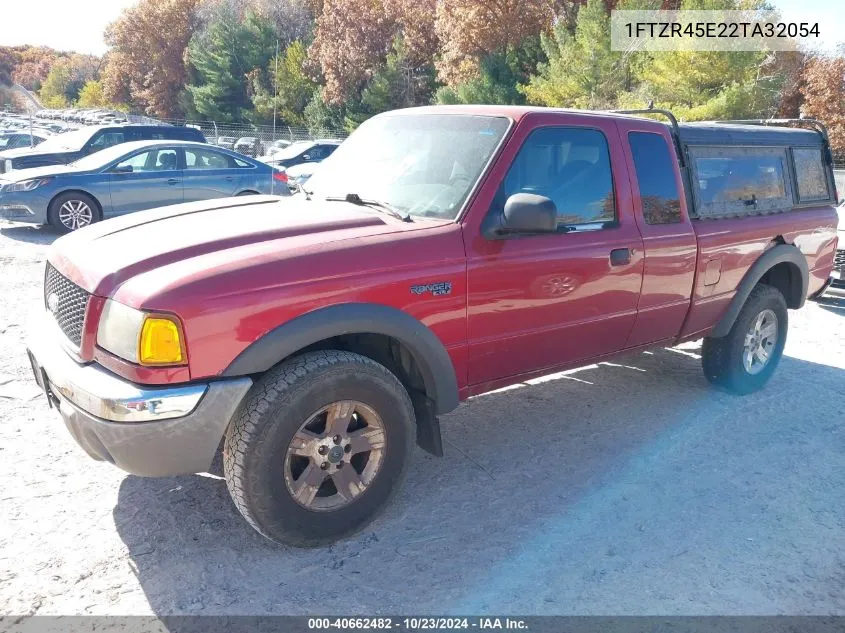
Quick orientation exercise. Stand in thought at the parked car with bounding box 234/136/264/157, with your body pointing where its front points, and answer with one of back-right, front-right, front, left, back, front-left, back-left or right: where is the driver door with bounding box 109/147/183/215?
front-left

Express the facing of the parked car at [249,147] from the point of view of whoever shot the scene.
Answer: facing the viewer and to the left of the viewer

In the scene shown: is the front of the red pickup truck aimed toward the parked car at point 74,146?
no

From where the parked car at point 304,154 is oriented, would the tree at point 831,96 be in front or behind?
behind

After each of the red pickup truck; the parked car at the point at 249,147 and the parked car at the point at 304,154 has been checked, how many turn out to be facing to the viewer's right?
0

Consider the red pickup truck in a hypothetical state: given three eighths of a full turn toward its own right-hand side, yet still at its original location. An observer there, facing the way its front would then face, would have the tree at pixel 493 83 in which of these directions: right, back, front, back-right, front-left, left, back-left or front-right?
front

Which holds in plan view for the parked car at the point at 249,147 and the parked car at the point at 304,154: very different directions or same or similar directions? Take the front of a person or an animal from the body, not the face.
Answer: same or similar directions

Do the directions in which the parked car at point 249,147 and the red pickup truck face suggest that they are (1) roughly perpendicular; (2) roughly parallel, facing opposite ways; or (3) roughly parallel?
roughly parallel

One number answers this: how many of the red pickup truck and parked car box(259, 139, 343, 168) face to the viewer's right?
0

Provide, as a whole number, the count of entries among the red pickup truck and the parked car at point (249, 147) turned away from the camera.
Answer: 0

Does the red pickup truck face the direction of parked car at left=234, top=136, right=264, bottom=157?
no
